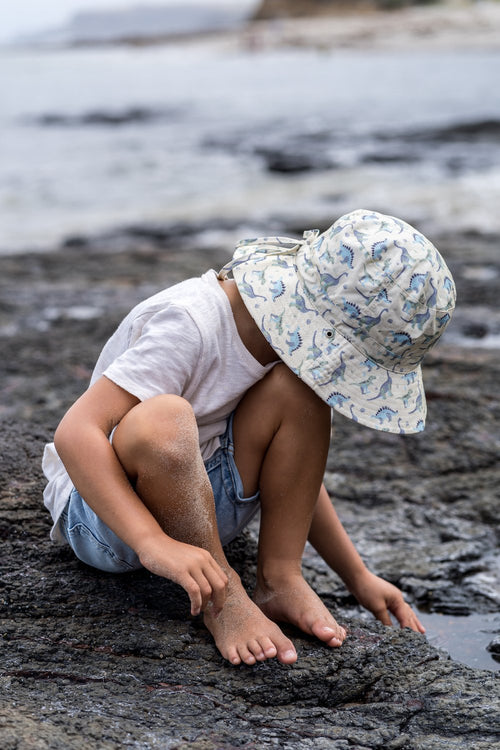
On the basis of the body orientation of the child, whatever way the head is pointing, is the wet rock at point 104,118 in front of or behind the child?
behind

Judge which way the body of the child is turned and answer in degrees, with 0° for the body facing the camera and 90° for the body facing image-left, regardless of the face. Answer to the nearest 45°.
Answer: approximately 315°
